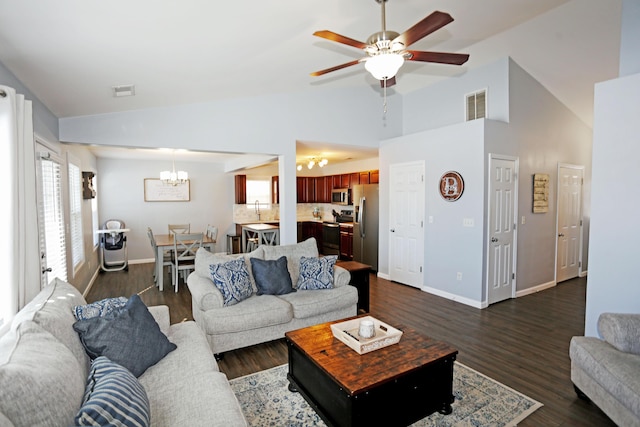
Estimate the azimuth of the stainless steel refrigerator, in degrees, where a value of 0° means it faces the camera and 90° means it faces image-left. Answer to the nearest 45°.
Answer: approximately 45°

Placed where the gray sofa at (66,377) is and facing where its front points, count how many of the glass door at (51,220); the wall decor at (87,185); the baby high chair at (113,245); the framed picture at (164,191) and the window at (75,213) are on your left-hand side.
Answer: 5

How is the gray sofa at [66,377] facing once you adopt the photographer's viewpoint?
facing to the right of the viewer

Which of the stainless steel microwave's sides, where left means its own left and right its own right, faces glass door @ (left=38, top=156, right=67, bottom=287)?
front

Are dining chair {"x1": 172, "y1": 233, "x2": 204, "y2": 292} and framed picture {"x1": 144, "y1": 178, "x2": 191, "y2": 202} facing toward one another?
yes

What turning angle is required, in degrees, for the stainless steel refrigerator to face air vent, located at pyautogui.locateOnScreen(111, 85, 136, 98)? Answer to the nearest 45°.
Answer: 0° — it already faces it

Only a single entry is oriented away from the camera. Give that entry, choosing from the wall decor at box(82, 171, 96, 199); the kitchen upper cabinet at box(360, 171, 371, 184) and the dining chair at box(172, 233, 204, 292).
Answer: the dining chair

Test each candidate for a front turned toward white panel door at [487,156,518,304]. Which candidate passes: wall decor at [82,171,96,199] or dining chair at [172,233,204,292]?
the wall decor

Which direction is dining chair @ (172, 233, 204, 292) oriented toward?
away from the camera

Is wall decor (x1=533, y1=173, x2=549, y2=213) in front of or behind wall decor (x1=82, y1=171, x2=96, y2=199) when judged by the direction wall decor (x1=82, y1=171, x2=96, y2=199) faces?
in front
